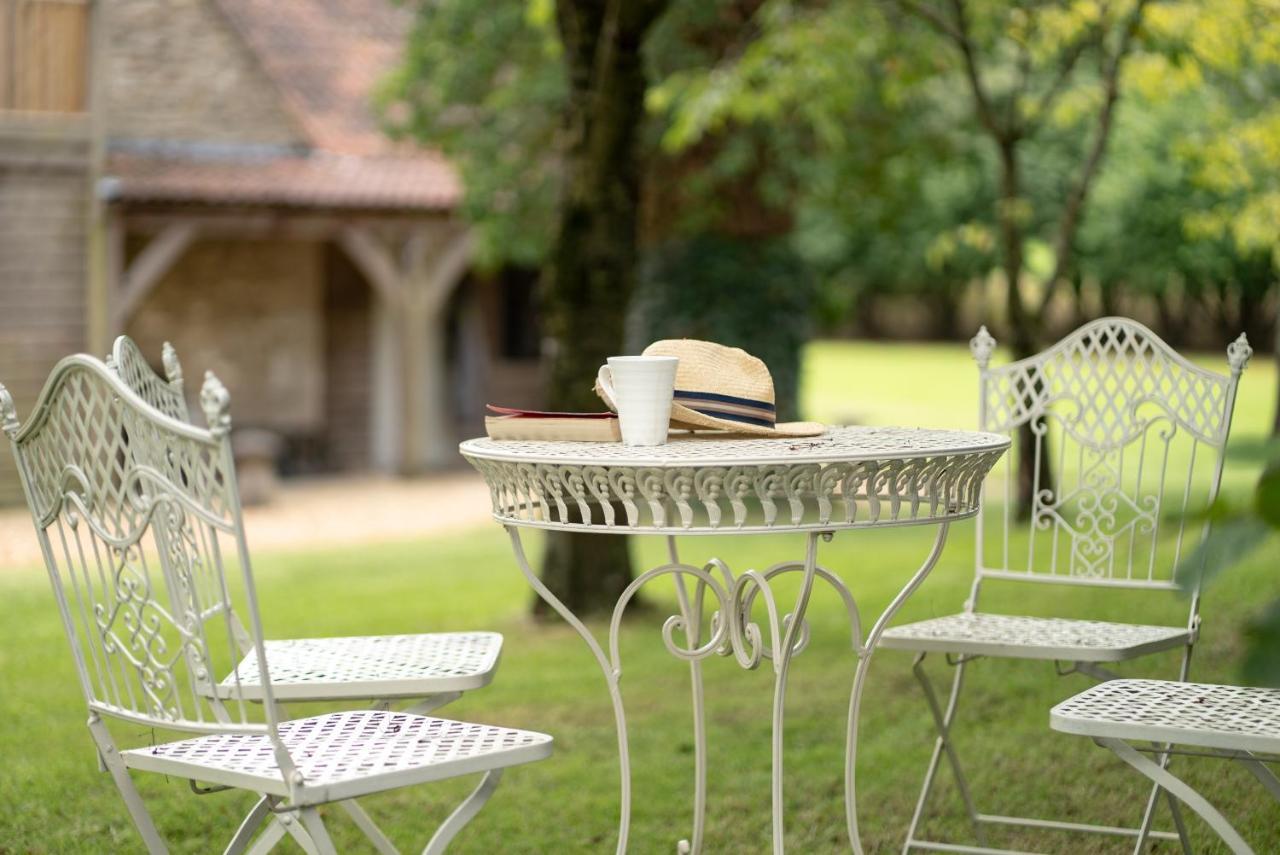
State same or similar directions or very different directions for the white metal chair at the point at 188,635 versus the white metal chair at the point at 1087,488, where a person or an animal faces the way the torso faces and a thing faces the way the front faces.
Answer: very different directions

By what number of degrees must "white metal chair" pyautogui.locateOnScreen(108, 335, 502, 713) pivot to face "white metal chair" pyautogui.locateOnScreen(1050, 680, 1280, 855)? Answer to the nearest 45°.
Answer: approximately 45° to its right

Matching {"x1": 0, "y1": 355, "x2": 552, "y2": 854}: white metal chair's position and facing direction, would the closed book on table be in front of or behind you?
in front

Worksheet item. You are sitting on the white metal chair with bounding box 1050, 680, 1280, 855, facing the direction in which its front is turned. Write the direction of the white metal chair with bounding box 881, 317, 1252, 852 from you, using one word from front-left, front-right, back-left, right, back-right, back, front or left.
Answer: right

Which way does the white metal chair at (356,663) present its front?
to the viewer's right

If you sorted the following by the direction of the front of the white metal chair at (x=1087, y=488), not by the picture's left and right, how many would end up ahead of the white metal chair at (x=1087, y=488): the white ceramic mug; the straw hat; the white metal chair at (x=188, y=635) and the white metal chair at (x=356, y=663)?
4

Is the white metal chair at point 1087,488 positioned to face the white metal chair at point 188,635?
yes

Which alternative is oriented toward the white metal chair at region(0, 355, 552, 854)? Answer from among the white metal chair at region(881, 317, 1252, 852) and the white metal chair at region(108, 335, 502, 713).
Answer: the white metal chair at region(881, 317, 1252, 852)

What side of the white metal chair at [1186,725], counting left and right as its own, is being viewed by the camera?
left

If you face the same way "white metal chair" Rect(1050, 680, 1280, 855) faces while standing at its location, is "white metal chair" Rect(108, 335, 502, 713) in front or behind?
in front

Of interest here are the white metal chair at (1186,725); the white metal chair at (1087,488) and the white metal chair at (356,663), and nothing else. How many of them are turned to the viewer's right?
1

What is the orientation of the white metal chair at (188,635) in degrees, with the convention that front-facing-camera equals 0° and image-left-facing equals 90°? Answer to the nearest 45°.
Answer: approximately 225°

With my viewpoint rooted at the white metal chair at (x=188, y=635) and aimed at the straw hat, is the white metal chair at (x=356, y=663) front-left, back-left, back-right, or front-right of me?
front-left

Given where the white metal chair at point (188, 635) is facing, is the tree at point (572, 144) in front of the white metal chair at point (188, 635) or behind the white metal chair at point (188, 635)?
in front
